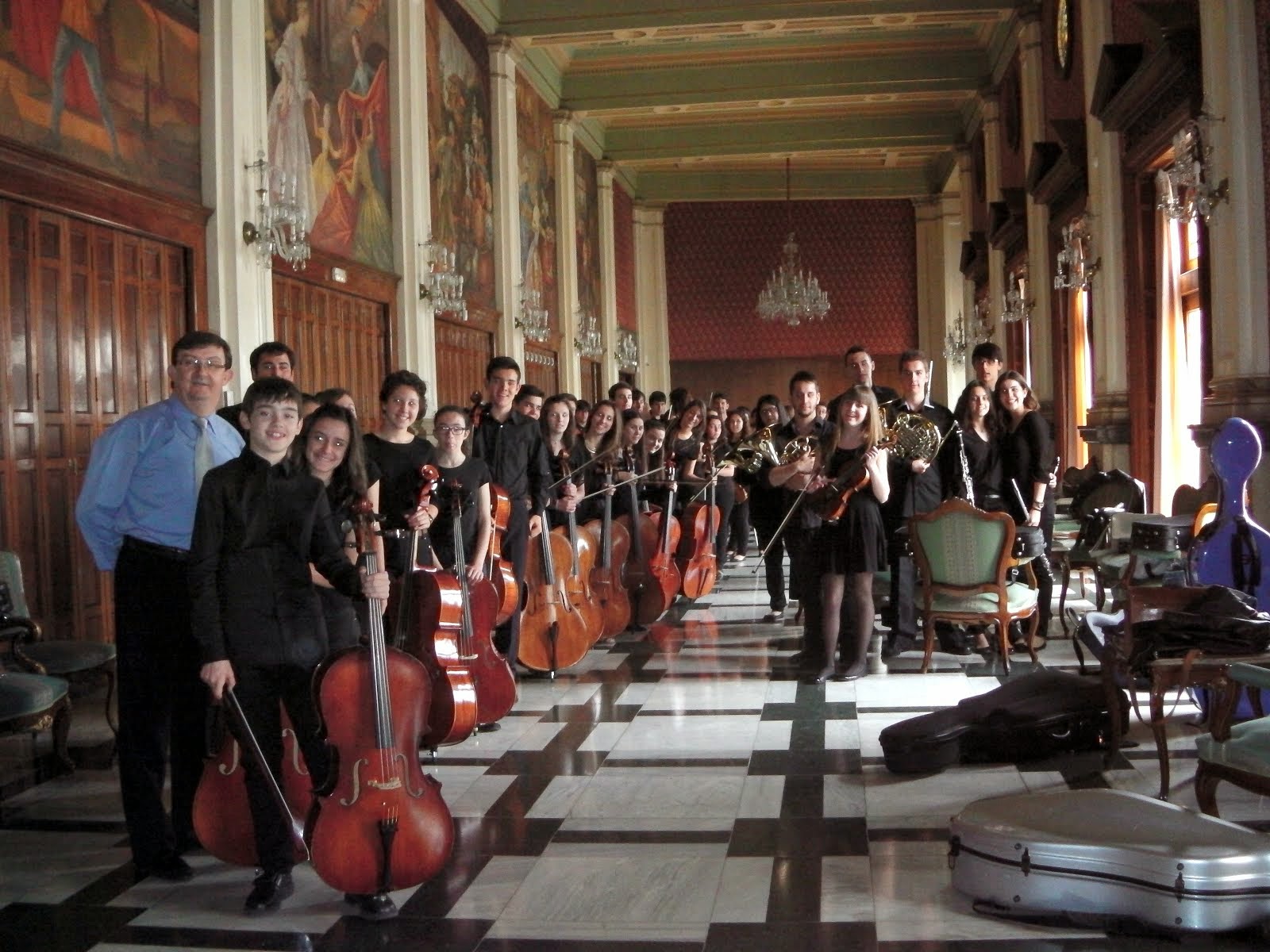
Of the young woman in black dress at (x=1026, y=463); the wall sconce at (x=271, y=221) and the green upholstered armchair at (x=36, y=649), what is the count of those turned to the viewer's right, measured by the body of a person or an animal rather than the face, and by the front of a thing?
2

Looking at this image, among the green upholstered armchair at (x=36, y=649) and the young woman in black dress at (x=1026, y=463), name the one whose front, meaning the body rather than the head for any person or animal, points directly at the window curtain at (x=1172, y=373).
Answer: the green upholstered armchair

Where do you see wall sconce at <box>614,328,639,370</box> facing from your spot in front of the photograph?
facing to the right of the viewer

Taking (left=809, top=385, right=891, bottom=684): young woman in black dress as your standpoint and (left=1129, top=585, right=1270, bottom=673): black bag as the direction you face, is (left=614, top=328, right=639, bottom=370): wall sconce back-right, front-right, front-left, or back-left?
back-left

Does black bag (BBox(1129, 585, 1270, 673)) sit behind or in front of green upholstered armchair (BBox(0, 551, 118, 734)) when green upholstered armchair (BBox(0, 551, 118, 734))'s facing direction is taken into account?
in front

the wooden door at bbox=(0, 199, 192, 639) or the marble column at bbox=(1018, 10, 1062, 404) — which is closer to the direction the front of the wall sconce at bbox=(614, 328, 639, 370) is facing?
the marble column

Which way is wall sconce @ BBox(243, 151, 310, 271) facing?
to the viewer's right

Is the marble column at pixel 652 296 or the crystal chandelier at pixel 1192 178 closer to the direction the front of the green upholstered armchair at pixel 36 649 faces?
the crystal chandelier

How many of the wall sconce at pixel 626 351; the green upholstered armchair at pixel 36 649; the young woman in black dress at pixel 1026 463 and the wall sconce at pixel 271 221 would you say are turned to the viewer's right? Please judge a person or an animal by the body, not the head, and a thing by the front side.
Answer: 3

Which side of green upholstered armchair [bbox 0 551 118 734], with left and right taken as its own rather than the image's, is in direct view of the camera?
right

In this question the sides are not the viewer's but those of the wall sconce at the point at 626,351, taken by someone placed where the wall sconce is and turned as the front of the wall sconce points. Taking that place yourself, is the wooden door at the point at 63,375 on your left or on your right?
on your right
